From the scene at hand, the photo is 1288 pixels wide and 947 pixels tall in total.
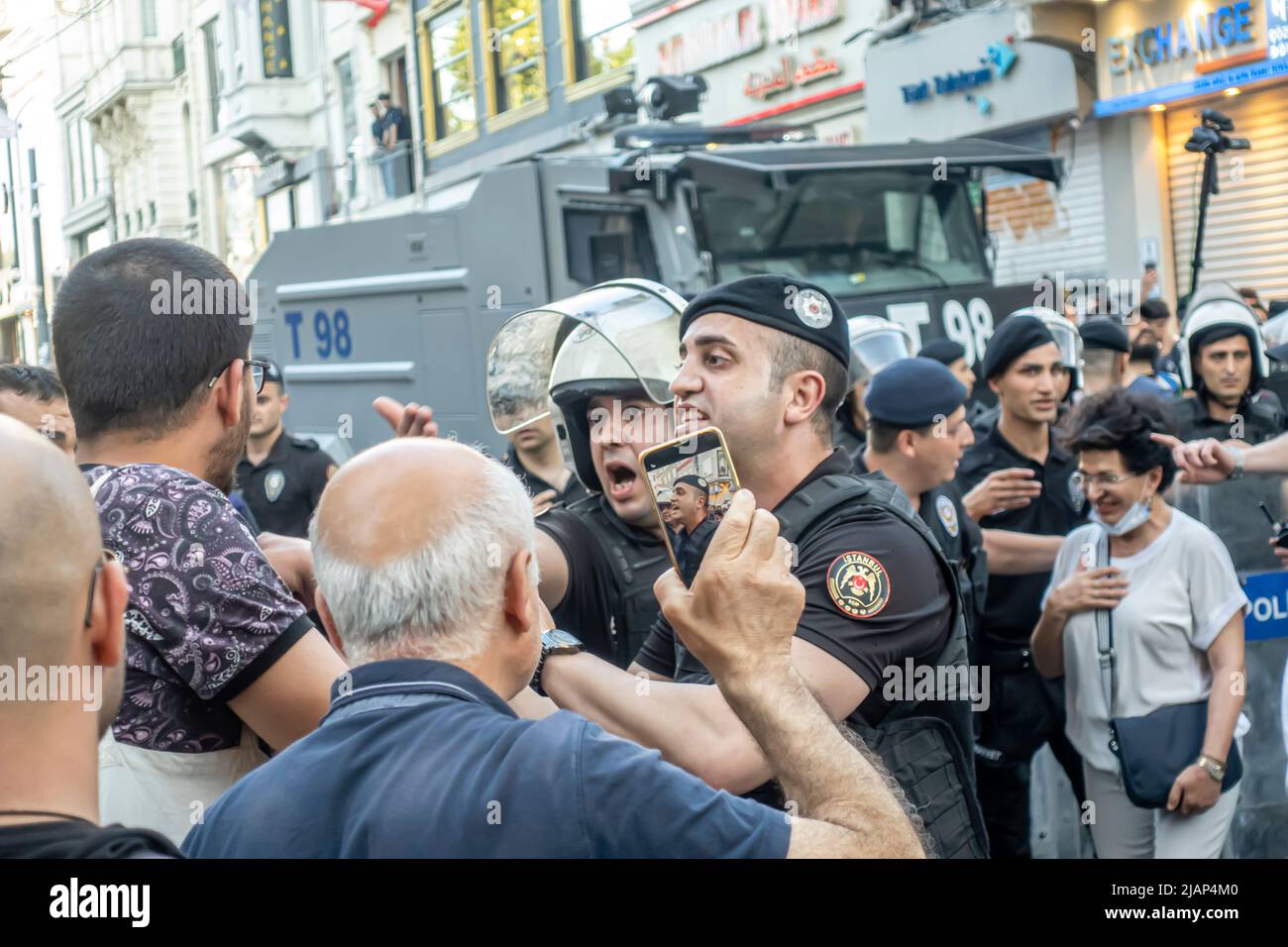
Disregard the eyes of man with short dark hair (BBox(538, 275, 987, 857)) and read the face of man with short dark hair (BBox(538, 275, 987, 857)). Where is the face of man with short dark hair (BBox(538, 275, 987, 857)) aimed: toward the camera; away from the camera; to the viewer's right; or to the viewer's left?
to the viewer's left

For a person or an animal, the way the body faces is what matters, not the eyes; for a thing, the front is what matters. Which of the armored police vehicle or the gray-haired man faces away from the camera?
the gray-haired man

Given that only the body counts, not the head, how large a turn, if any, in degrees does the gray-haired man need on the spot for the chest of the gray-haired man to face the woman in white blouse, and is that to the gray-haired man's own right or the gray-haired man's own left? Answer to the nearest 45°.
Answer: approximately 45° to the gray-haired man's own right

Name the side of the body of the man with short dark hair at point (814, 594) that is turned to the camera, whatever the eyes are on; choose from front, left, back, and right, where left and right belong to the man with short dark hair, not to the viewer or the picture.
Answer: left

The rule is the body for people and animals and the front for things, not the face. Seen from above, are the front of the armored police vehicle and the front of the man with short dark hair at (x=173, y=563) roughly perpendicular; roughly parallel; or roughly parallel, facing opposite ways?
roughly perpendicular

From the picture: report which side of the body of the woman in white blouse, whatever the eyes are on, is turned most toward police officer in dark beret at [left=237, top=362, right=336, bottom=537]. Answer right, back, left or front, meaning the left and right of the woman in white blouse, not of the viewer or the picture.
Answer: right

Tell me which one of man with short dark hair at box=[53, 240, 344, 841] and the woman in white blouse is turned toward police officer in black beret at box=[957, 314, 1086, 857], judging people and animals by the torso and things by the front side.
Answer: the man with short dark hair

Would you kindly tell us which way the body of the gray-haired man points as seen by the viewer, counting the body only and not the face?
away from the camera

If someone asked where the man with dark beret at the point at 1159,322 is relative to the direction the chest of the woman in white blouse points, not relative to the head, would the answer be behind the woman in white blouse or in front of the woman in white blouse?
behind

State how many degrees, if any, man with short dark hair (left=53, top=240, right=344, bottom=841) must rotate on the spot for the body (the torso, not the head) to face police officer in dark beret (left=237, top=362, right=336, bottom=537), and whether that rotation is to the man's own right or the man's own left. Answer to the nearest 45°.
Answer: approximately 45° to the man's own left
